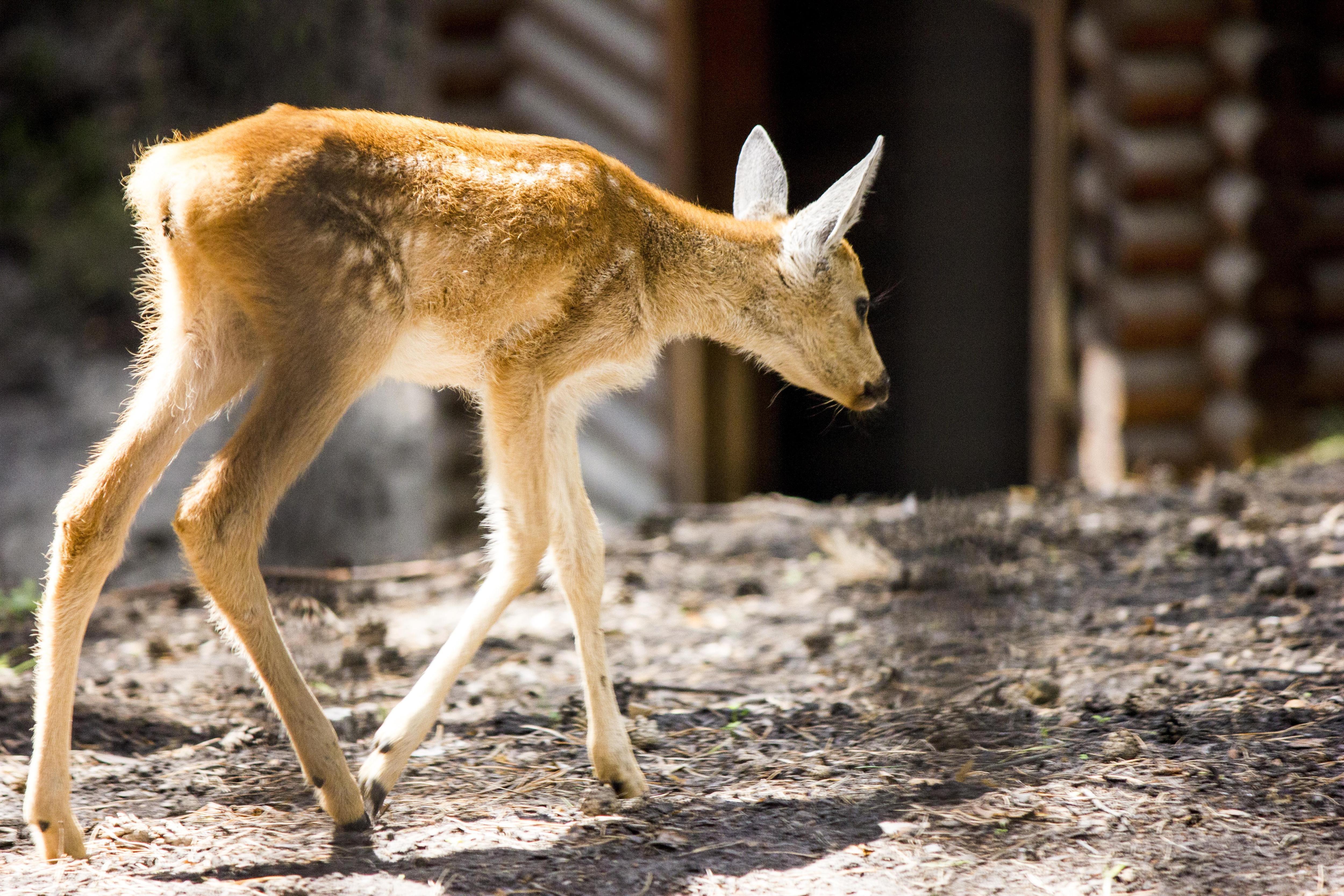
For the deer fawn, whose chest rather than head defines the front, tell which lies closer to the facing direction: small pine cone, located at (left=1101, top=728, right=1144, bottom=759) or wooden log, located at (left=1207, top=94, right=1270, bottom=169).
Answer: the small pine cone

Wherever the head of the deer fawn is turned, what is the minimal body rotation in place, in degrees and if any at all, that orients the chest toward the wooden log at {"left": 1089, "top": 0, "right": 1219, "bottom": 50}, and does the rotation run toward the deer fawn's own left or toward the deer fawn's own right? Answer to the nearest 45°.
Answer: approximately 45° to the deer fawn's own left

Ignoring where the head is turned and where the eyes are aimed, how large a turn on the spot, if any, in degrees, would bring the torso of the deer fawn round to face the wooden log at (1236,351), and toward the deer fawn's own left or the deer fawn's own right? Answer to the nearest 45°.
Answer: approximately 45° to the deer fawn's own left

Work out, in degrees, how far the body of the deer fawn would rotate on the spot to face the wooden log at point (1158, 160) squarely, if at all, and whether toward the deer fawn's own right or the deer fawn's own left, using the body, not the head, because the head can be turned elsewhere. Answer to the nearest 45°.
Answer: approximately 45° to the deer fawn's own left

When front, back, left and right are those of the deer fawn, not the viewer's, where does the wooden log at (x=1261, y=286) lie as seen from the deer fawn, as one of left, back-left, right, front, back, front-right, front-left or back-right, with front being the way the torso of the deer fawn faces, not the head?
front-left

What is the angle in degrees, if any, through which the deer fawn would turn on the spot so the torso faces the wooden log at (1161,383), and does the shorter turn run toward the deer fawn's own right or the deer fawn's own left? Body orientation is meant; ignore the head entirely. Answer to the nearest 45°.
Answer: approximately 45° to the deer fawn's own left

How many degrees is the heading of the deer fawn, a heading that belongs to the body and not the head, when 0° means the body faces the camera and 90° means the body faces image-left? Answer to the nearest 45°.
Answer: approximately 270°

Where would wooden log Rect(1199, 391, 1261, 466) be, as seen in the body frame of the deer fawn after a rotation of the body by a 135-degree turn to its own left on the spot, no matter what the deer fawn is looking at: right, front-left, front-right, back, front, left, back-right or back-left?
right
